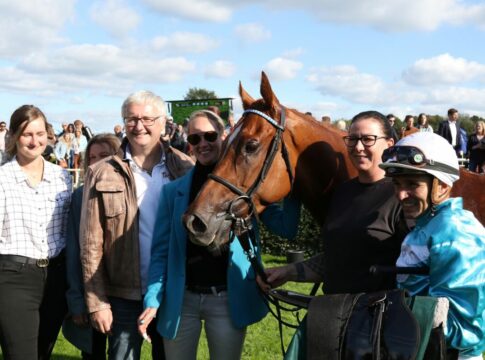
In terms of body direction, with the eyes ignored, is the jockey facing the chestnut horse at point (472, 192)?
no

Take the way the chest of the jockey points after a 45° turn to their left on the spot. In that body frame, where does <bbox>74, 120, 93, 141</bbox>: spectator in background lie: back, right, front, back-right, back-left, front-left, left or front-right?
back-right

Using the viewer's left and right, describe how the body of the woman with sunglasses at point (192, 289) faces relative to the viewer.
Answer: facing the viewer

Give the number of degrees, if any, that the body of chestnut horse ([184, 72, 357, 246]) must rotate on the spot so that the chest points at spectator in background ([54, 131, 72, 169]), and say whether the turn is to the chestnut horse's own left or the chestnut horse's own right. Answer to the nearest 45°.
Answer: approximately 90° to the chestnut horse's own right

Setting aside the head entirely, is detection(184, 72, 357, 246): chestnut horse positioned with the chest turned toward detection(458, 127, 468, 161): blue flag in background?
no

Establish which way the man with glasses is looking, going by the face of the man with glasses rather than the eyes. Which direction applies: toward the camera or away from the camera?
toward the camera

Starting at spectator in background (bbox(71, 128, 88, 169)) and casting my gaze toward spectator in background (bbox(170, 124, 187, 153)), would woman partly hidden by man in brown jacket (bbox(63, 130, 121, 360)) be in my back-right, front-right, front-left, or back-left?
front-right

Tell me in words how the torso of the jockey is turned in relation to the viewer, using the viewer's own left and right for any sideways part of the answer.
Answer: facing the viewer and to the left of the viewer

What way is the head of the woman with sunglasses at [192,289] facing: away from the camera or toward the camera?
toward the camera

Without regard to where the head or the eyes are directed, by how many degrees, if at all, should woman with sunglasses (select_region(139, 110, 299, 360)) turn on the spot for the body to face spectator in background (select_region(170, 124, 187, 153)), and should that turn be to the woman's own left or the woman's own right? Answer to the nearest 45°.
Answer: approximately 180°

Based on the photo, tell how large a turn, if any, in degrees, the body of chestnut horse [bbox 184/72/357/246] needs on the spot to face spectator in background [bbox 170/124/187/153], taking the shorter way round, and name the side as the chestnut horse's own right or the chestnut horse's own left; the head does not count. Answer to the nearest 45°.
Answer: approximately 135° to the chestnut horse's own right

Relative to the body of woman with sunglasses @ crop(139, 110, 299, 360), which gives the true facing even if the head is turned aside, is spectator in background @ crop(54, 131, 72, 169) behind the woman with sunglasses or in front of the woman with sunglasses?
behind
